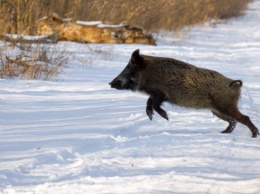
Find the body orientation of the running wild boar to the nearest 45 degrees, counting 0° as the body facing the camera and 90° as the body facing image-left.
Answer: approximately 90°

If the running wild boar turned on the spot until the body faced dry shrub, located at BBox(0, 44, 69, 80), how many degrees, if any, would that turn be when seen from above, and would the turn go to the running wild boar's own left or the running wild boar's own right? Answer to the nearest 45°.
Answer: approximately 45° to the running wild boar's own right
